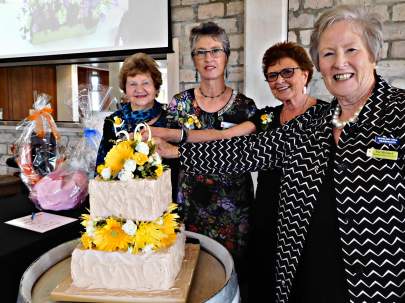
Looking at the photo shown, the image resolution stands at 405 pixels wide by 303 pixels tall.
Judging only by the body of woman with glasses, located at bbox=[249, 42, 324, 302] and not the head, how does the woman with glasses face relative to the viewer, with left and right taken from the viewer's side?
facing the viewer and to the left of the viewer

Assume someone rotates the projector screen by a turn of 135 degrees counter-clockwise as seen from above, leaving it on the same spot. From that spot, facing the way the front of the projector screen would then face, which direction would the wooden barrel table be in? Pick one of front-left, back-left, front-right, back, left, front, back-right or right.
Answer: back-right

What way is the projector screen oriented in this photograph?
toward the camera

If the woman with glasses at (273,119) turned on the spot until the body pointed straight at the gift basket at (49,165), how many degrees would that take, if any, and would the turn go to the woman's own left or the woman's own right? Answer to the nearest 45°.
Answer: approximately 45° to the woman's own right

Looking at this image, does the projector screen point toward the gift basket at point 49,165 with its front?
yes

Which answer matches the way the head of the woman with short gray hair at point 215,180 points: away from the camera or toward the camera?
toward the camera

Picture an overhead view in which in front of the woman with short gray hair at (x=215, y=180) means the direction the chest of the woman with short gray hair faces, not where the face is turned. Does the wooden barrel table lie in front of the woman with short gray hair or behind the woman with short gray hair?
in front

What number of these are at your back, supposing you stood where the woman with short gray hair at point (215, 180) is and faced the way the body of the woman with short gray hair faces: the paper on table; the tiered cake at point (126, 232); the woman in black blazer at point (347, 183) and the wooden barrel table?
0

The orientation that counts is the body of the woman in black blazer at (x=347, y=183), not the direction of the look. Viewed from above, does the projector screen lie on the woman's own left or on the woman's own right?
on the woman's own right

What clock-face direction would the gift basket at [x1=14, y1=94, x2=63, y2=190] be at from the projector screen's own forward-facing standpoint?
The gift basket is roughly at 12 o'clock from the projector screen.

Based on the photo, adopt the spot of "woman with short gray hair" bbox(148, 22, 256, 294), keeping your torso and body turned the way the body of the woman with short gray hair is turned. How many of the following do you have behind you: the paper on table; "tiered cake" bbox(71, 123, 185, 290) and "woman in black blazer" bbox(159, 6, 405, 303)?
0

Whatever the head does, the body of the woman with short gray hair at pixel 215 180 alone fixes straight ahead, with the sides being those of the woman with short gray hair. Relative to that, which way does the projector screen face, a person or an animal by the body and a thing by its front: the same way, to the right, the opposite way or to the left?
the same way

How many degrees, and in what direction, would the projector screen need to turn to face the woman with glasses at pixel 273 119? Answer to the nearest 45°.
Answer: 0° — it already faces them

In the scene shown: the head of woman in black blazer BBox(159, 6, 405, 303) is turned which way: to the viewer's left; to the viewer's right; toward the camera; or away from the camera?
toward the camera

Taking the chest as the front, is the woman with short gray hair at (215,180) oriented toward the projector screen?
no

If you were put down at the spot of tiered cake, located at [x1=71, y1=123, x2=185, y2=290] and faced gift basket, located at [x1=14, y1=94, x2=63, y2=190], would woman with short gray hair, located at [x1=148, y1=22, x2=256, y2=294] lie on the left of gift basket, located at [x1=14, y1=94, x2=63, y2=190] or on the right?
right

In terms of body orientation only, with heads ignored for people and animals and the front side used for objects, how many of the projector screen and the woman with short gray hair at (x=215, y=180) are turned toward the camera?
2
